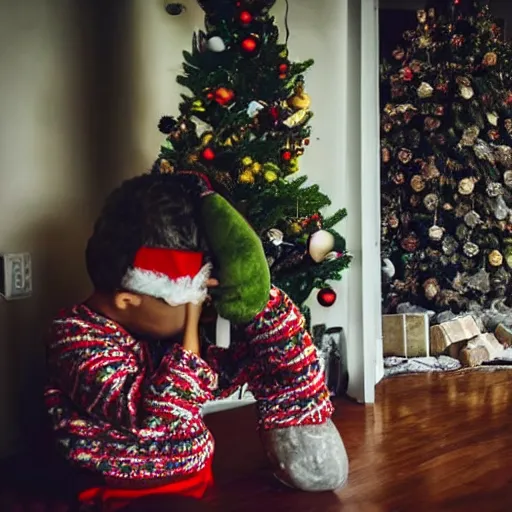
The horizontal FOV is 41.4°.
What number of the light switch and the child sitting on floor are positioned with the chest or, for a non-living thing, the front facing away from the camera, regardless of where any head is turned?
0

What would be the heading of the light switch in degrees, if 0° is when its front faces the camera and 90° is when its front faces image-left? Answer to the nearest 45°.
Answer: approximately 315°

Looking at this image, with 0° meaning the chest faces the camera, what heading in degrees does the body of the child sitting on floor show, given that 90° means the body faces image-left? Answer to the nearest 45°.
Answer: approximately 270°

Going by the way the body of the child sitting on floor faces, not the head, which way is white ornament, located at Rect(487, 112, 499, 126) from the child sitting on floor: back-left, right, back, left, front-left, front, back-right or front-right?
front-left

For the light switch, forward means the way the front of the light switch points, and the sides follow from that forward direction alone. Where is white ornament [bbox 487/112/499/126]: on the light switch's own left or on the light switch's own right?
on the light switch's own left

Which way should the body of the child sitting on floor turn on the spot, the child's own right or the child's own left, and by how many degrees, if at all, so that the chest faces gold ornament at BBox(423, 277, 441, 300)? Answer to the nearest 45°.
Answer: approximately 45° to the child's own left

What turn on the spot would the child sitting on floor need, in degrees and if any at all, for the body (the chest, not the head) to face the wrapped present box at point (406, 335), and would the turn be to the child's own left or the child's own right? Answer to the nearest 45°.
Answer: approximately 45° to the child's own left

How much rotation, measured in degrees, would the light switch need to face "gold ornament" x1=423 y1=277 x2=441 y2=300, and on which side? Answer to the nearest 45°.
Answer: approximately 90° to its left
